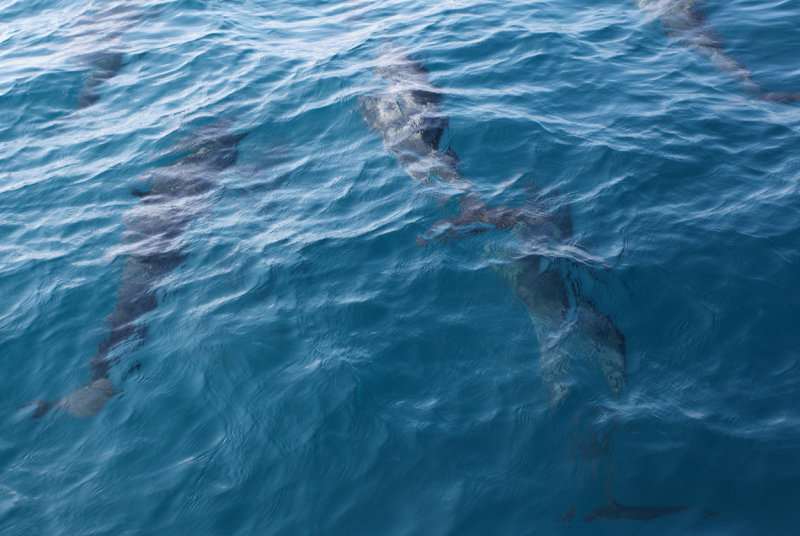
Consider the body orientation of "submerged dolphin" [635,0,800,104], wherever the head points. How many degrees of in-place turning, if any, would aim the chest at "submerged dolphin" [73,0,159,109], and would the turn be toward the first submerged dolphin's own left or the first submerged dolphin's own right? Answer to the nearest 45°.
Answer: approximately 45° to the first submerged dolphin's own left

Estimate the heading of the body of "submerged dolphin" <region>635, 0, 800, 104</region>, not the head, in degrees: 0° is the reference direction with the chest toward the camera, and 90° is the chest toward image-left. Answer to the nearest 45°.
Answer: approximately 135°

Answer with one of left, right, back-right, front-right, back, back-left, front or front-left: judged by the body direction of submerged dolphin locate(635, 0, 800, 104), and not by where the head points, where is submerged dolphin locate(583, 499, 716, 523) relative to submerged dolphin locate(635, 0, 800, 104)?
back-left

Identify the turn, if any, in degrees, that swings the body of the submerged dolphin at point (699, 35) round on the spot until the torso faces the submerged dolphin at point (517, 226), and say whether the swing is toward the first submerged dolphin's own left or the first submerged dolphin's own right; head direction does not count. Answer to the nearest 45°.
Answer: approximately 135° to the first submerged dolphin's own left

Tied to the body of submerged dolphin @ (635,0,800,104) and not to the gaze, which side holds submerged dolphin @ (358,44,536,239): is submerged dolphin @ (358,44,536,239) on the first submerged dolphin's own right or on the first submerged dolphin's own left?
on the first submerged dolphin's own left
